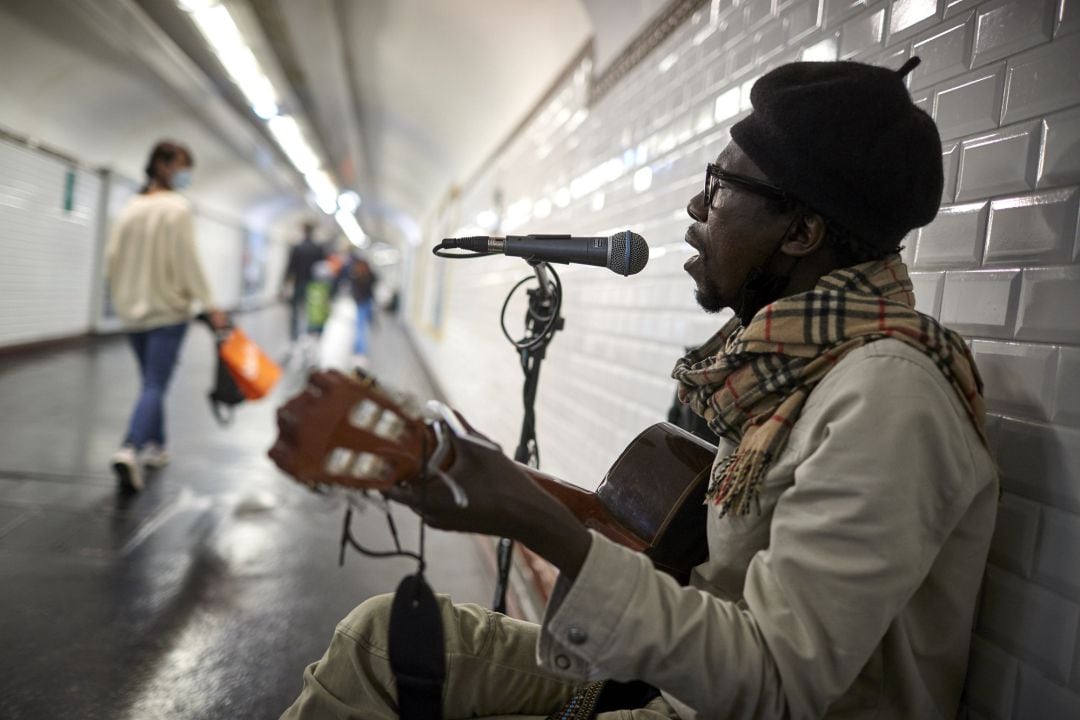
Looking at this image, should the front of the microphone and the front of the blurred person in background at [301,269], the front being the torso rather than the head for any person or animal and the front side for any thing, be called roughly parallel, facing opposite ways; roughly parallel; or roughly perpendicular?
roughly perpendicular

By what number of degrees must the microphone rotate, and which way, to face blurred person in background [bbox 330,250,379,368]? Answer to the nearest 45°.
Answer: approximately 90° to its left

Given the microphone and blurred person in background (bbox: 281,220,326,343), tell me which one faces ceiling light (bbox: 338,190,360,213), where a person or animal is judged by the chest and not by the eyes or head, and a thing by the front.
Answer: the blurred person in background

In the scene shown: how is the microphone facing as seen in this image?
to the viewer's right

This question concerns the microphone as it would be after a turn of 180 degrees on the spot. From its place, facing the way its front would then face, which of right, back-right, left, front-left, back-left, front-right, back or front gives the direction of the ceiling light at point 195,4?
front-right

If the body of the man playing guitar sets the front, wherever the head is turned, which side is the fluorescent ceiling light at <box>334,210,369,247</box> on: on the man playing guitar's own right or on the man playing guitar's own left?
on the man playing guitar's own right

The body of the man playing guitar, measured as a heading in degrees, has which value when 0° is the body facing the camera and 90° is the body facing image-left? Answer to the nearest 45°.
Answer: approximately 90°

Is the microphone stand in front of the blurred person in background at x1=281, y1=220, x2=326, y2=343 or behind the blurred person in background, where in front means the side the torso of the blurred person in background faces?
behind

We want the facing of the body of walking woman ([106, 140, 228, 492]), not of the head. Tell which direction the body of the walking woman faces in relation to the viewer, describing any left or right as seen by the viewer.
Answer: facing away from the viewer and to the right of the viewer

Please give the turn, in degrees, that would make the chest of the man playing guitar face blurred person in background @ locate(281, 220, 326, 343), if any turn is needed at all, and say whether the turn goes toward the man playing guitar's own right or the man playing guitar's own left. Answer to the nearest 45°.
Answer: approximately 45° to the man playing guitar's own right
